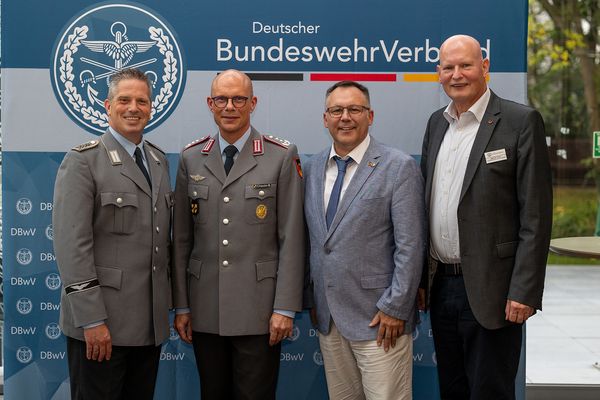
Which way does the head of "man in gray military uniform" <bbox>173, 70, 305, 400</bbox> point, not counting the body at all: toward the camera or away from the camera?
toward the camera

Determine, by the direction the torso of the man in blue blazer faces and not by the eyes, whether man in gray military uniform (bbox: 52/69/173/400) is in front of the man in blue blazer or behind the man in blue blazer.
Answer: in front

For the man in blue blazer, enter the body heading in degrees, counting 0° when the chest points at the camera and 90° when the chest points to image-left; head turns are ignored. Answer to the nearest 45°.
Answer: approximately 45°

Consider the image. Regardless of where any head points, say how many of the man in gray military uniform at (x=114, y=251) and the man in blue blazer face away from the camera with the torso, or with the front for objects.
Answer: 0

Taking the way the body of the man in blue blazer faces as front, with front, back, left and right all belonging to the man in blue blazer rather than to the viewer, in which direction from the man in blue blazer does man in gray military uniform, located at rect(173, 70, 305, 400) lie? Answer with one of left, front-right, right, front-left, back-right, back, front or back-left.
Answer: front-right

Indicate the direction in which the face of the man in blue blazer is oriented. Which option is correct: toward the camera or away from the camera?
toward the camera

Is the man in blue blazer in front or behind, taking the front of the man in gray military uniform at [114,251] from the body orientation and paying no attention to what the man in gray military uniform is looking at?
in front

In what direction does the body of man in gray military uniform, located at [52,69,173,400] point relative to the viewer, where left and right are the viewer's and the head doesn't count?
facing the viewer and to the right of the viewer

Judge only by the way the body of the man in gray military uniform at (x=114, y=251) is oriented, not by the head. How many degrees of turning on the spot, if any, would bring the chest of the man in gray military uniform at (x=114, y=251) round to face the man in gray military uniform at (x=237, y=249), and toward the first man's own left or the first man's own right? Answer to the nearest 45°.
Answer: approximately 45° to the first man's own left

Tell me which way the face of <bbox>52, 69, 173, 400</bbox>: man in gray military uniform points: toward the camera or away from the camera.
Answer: toward the camera
